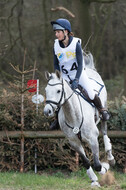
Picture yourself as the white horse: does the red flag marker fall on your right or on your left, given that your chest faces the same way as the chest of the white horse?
on your right

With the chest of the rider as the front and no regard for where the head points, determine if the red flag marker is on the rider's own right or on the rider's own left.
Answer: on the rider's own right

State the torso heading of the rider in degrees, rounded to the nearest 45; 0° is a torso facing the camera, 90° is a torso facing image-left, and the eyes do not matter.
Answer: approximately 45°
